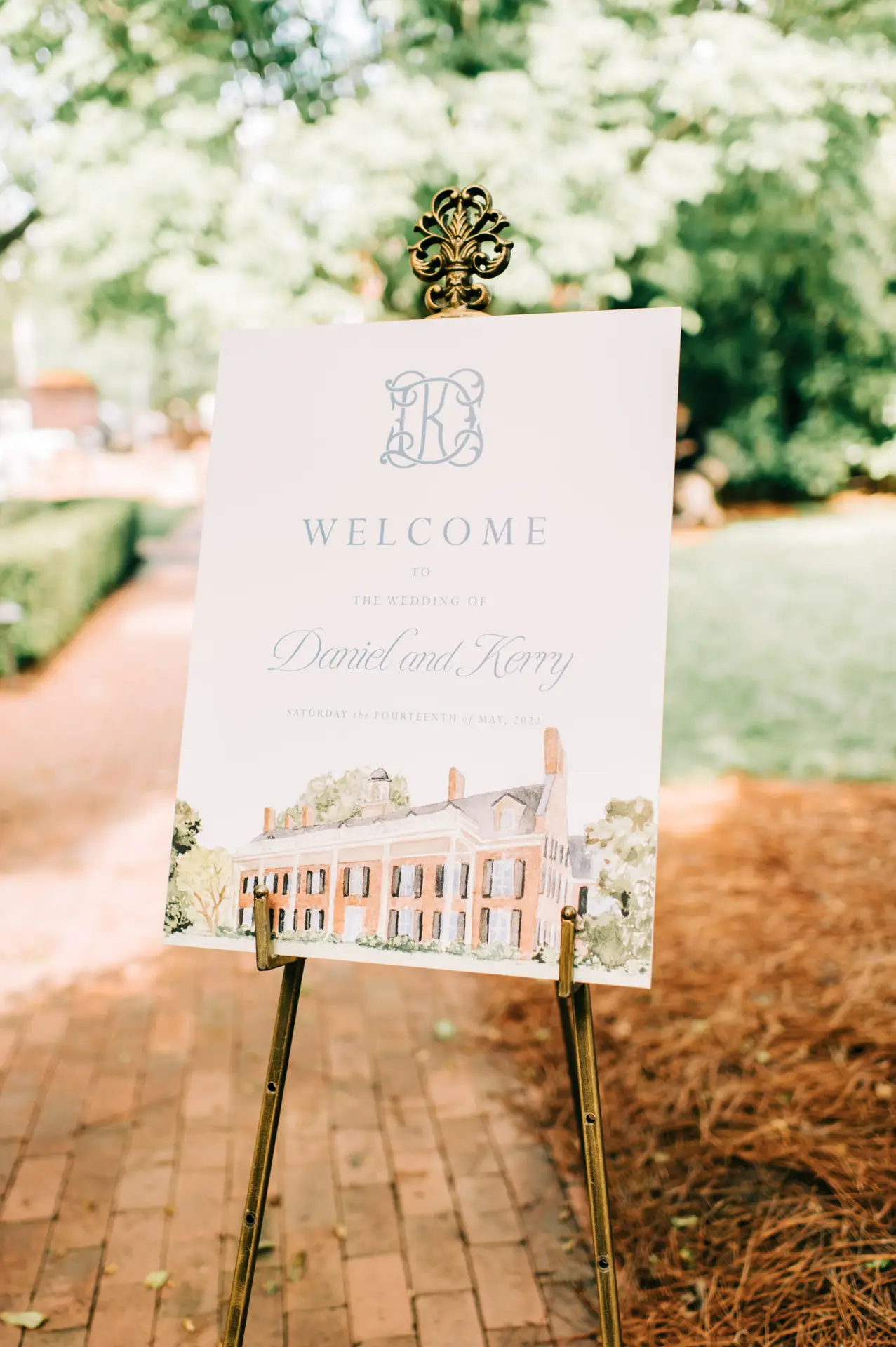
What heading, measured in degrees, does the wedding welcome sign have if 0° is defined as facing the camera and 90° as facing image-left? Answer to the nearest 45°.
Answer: approximately 0°

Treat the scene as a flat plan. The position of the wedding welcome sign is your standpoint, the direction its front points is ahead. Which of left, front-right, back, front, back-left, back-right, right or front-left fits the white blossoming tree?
back

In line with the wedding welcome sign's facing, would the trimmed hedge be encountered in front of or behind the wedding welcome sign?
behind
